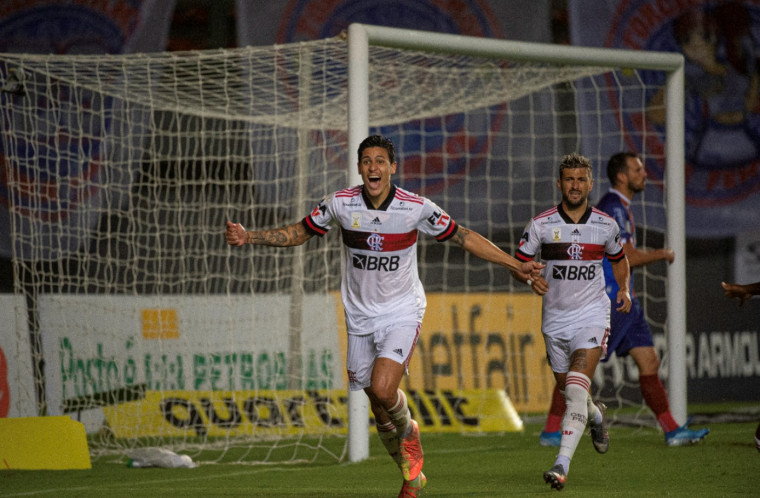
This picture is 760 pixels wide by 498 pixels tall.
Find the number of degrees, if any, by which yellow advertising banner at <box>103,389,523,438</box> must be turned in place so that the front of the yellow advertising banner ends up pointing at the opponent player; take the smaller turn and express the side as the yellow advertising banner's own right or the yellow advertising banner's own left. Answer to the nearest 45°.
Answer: approximately 45° to the yellow advertising banner's own left

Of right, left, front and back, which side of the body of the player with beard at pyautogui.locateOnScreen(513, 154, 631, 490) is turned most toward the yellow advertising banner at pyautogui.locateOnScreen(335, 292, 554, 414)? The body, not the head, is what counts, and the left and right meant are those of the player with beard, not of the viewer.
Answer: back

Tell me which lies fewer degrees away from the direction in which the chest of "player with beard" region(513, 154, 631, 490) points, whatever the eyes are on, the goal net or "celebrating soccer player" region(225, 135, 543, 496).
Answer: the celebrating soccer player

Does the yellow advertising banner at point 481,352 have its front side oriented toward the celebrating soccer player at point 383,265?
yes

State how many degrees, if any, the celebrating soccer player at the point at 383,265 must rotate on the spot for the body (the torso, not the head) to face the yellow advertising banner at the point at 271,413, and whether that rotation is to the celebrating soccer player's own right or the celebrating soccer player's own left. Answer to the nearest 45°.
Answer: approximately 180°

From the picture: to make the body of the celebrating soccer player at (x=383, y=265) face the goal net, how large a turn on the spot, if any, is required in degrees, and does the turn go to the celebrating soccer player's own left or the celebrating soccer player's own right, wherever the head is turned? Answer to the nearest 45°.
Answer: approximately 180°
